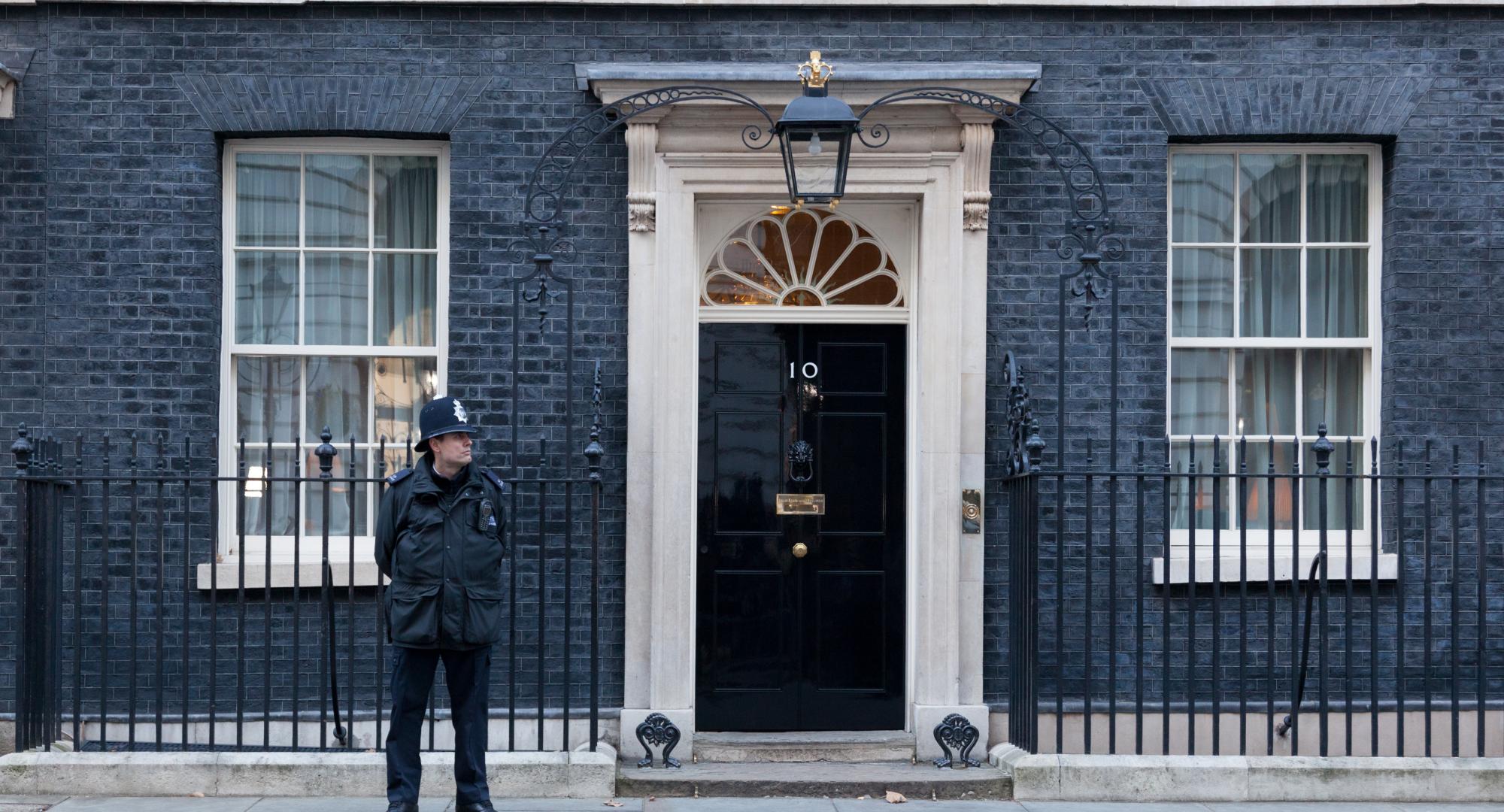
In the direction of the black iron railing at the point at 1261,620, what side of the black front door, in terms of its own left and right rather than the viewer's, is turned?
left

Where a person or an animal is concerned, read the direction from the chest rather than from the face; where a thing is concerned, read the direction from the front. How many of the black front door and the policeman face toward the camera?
2

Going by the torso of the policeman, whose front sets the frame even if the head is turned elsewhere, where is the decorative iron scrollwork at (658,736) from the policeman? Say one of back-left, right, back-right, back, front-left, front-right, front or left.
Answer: back-left

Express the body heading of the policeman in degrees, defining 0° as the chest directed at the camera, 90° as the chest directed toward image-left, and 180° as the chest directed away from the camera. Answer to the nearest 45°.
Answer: approximately 0°

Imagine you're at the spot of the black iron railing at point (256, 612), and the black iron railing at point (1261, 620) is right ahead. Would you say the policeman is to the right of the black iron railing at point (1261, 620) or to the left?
right

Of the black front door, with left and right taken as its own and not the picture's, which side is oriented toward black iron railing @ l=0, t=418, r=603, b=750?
right
